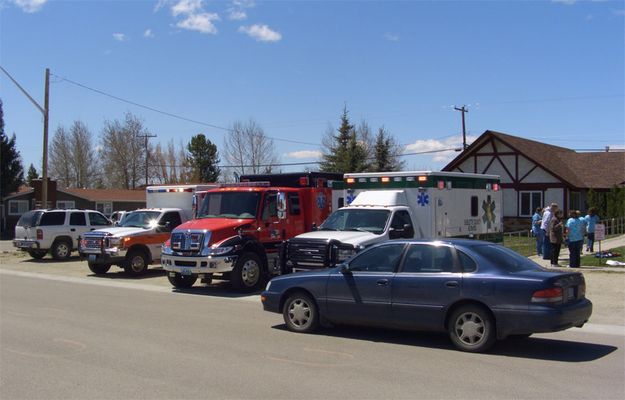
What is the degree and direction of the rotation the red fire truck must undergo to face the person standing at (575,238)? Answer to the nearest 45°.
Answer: approximately 135° to its left

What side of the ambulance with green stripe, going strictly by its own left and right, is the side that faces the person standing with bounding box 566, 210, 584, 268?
back

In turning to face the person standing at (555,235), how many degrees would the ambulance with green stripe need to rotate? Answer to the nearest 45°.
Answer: approximately 180°

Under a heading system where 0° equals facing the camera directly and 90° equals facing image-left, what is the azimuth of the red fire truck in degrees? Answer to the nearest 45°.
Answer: approximately 45°

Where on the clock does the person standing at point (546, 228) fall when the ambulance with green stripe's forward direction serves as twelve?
The person standing is roughly at 6 o'clock from the ambulance with green stripe.
